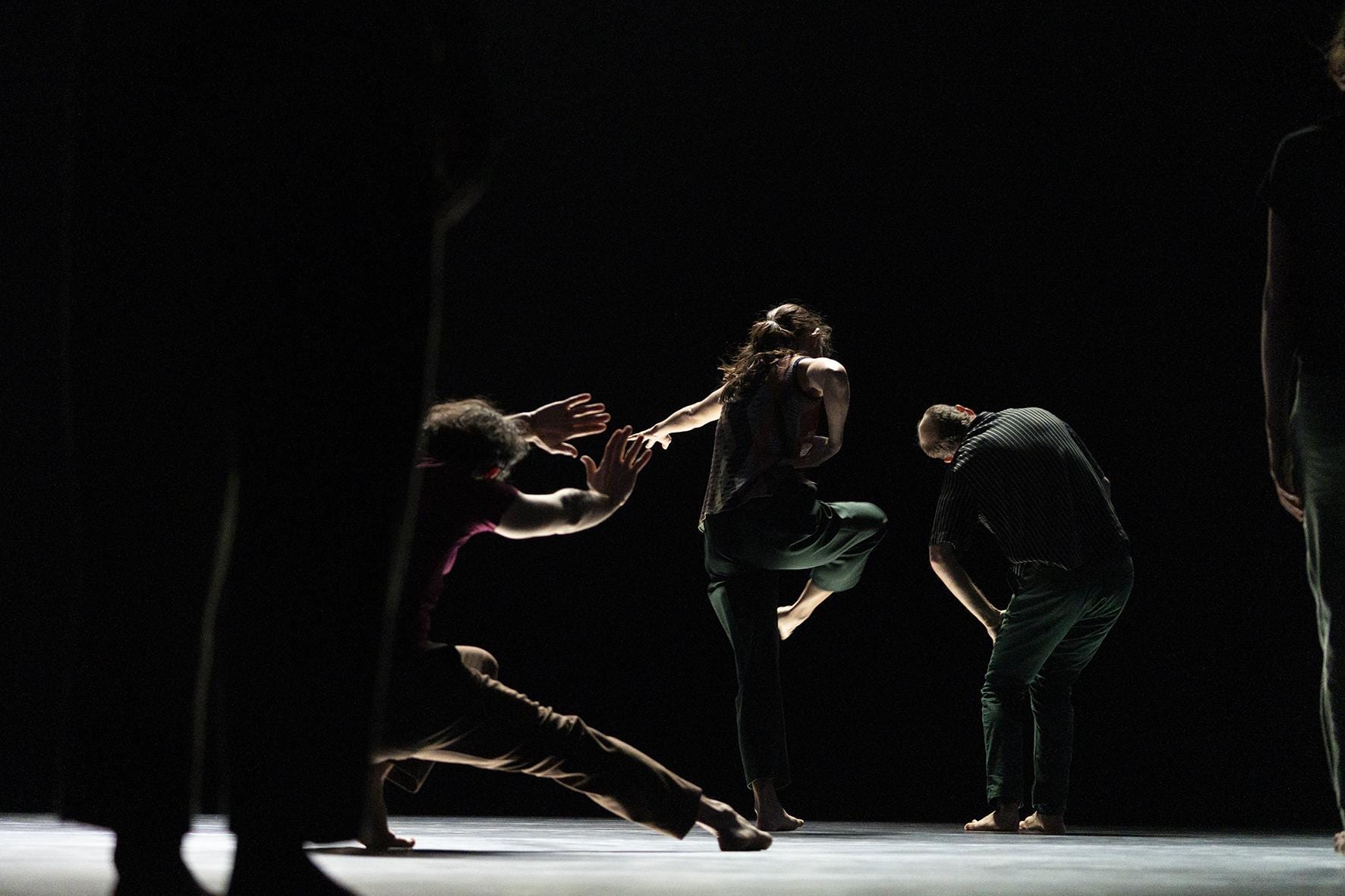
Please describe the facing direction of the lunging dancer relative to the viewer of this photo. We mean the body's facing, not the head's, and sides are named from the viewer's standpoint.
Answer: facing away from the viewer and to the right of the viewer

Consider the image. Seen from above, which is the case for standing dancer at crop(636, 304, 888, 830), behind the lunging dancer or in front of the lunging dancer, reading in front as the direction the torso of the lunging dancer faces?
in front

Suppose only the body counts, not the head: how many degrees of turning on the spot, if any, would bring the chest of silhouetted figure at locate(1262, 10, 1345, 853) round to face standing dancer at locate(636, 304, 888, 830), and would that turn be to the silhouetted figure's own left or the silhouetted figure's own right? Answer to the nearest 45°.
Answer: approximately 45° to the silhouetted figure's own left

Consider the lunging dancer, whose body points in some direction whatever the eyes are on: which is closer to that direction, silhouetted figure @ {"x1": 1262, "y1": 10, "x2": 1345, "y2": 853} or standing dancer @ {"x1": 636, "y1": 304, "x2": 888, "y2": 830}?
the standing dancer

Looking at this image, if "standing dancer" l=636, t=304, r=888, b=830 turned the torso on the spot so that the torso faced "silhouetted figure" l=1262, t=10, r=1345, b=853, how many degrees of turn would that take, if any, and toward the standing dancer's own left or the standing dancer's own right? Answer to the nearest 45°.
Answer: approximately 90° to the standing dancer's own right

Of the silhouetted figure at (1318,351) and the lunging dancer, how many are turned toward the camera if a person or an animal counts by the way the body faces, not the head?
0

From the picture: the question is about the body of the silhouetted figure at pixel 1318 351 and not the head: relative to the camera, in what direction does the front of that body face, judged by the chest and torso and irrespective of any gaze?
away from the camera

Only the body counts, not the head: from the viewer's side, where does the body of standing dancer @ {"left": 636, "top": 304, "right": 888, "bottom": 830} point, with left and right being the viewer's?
facing away from the viewer and to the right of the viewer

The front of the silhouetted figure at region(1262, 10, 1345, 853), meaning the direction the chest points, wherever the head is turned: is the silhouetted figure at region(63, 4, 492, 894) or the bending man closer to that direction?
the bending man

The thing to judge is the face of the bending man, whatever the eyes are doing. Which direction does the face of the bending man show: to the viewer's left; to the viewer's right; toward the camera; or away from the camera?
to the viewer's left

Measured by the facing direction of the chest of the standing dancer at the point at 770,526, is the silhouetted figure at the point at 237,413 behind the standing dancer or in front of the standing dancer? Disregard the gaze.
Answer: behind
